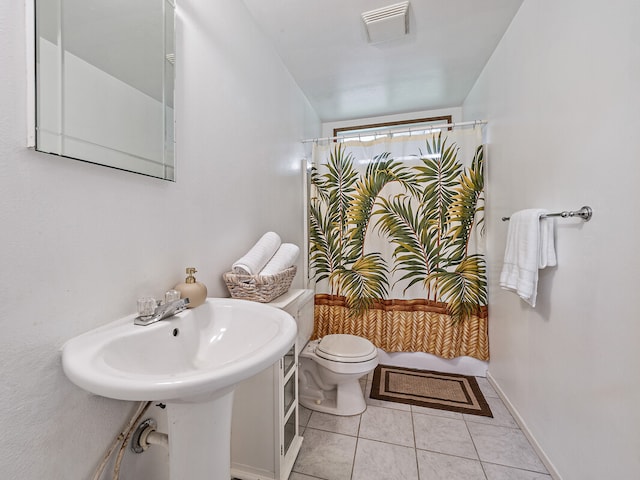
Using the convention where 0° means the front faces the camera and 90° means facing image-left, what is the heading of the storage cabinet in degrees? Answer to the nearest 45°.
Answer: approximately 270°

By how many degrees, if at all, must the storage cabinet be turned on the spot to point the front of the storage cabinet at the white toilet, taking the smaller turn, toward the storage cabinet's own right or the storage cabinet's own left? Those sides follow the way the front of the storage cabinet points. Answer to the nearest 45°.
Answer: approximately 45° to the storage cabinet's own left

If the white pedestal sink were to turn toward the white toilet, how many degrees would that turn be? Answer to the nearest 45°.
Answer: approximately 90° to its left

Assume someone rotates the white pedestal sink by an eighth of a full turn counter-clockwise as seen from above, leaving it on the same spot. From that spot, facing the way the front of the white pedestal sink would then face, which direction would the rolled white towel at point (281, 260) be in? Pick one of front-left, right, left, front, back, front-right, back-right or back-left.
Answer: front-left

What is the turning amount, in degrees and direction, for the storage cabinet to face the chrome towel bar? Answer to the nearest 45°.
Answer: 0° — it already faces it

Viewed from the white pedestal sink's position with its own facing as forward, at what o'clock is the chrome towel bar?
The chrome towel bar is roughly at 11 o'clock from the white pedestal sink.

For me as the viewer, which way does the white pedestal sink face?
facing the viewer and to the right of the viewer

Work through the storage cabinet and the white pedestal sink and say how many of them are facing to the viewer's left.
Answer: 0
